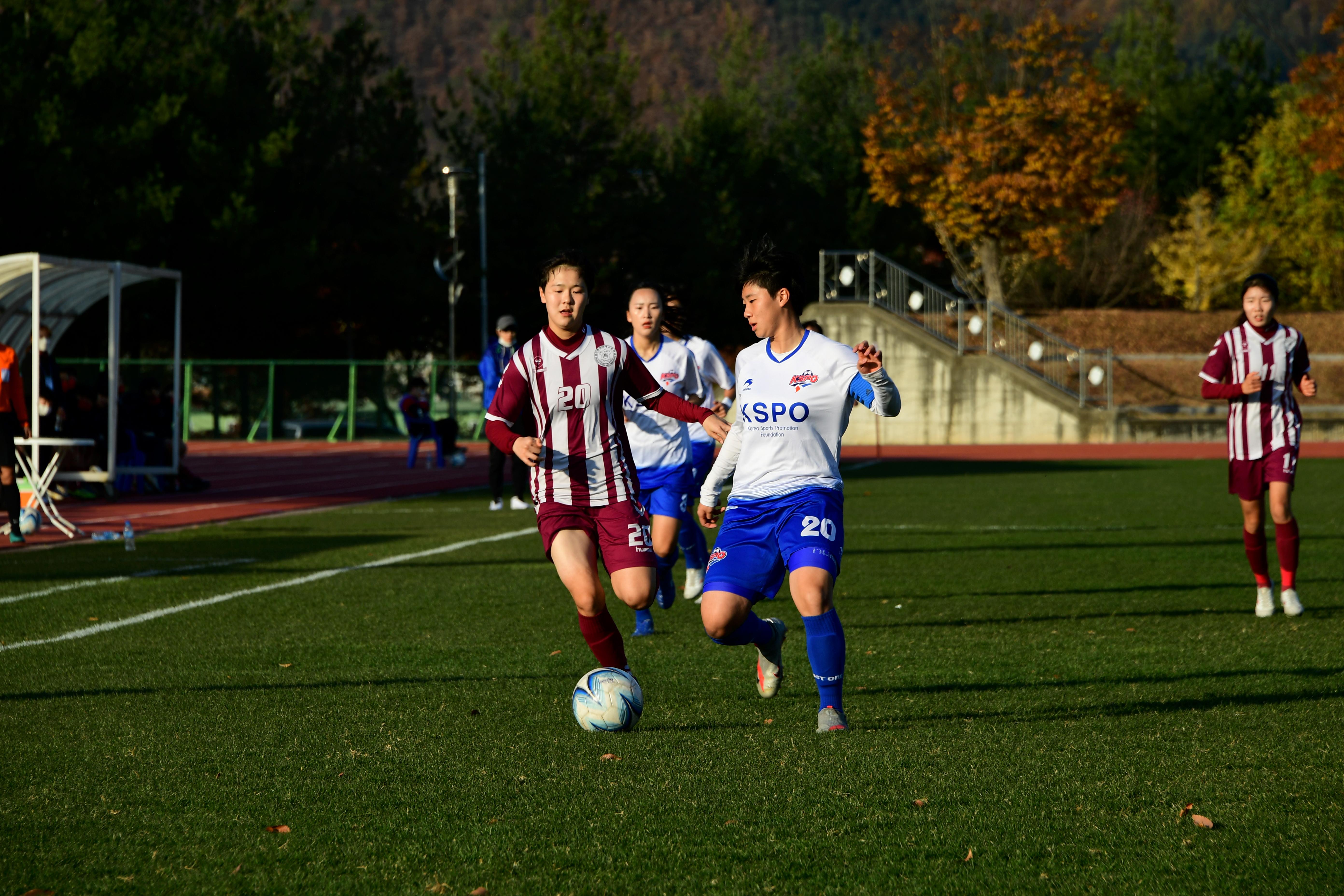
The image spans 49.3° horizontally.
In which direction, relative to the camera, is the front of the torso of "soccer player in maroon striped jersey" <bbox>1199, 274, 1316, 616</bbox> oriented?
toward the camera

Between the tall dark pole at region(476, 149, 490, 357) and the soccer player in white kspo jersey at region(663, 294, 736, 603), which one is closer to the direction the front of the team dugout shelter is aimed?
the soccer player in white kspo jersey

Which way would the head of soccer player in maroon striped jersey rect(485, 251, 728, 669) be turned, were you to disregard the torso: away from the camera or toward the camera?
toward the camera

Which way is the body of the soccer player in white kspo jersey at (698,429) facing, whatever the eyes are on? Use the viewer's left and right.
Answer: facing the viewer and to the left of the viewer

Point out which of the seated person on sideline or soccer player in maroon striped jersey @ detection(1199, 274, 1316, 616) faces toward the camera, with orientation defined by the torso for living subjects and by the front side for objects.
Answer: the soccer player in maroon striped jersey

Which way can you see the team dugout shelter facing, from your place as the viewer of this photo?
facing the viewer and to the right of the viewer

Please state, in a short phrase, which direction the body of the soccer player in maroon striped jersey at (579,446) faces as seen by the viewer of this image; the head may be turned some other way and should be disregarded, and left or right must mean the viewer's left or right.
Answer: facing the viewer

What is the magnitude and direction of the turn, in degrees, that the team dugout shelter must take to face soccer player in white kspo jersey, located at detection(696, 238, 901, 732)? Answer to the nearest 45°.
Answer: approximately 45° to its right

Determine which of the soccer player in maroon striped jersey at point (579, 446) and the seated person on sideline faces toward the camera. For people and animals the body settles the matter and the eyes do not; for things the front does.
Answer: the soccer player in maroon striped jersey

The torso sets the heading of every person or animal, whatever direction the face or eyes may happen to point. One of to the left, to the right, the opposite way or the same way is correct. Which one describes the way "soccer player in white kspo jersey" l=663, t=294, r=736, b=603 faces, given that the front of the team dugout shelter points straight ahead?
to the right

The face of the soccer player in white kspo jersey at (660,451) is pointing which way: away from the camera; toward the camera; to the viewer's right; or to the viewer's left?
toward the camera

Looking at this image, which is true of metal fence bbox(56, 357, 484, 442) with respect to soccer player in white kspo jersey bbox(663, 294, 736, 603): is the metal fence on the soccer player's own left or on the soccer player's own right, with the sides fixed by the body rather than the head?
on the soccer player's own right

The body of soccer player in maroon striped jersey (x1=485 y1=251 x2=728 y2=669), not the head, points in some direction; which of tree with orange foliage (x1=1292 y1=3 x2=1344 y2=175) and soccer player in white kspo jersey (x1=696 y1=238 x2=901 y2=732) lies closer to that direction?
the soccer player in white kspo jersey

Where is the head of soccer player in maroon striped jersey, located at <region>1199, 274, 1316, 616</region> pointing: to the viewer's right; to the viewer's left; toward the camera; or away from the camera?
toward the camera

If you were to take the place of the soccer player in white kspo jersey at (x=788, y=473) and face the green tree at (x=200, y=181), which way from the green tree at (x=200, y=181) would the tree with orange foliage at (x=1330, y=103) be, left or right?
right

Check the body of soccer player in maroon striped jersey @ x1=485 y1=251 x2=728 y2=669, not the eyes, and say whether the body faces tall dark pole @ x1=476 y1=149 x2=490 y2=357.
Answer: no
